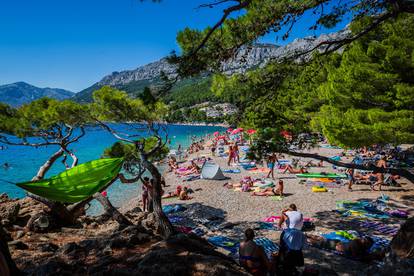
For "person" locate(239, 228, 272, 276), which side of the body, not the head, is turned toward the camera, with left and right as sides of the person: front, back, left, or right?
back

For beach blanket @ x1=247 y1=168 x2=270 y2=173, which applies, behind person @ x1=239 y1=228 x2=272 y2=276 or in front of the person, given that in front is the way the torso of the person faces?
in front

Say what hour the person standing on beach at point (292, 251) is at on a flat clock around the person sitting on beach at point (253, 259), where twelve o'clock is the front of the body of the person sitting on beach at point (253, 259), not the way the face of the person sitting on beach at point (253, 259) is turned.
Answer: the person standing on beach at point (292, 251) is roughly at 2 o'clock from the person sitting on beach at point (253, 259).

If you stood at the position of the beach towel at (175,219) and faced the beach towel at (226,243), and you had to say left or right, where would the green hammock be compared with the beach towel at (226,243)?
right

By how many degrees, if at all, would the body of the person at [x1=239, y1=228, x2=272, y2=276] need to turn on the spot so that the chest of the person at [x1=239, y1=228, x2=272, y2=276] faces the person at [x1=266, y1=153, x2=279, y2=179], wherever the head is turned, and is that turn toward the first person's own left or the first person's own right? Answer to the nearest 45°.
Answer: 0° — they already face them

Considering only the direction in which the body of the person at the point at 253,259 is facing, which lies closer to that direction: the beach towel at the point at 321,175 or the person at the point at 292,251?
the beach towel

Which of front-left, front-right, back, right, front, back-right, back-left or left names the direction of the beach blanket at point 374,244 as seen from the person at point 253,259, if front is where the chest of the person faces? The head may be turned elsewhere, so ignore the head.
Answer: front-right

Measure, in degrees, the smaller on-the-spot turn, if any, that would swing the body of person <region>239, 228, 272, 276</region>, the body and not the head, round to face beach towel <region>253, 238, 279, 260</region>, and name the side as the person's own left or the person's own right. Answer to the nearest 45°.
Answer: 0° — they already face it

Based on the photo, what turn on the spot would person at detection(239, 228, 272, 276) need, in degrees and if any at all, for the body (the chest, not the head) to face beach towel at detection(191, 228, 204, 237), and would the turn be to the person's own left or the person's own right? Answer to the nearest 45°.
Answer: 0° — they already face it
